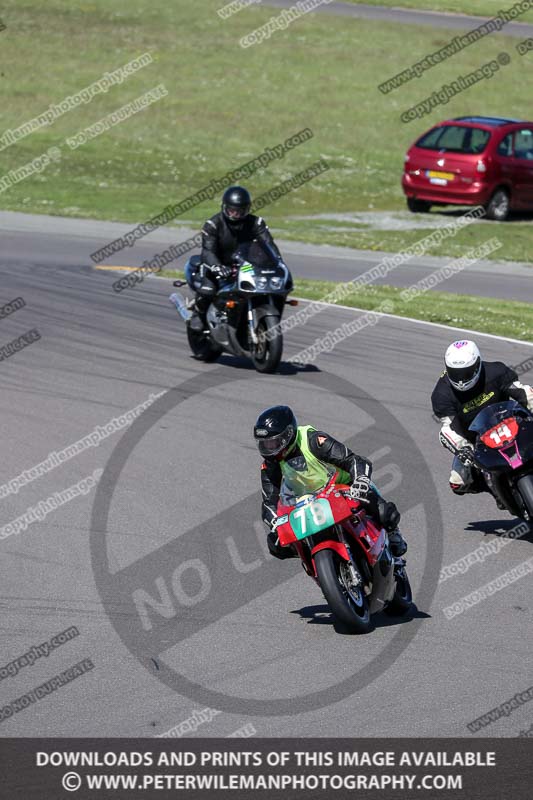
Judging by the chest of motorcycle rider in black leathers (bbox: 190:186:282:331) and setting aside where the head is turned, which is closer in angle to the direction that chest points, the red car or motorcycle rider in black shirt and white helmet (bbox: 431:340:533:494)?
the motorcycle rider in black shirt and white helmet

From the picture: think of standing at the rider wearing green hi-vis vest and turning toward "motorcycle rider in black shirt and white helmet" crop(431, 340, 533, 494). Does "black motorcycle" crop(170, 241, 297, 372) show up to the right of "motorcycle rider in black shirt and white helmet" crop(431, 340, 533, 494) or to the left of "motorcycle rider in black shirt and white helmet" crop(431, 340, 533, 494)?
left

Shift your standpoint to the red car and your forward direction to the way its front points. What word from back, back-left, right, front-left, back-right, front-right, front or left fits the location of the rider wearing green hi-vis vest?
back-right

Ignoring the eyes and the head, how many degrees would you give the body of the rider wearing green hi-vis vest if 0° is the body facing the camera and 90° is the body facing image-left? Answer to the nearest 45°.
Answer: approximately 45°

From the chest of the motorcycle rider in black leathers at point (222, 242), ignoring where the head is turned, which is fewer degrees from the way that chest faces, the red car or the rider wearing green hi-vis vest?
the rider wearing green hi-vis vest

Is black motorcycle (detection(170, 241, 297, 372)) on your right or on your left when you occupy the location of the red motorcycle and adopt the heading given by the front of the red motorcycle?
on your right

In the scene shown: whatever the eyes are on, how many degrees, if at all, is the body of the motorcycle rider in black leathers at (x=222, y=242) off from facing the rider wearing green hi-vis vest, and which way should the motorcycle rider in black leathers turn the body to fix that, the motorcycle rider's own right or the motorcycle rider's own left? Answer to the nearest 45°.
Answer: approximately 45° to the motorcycle rider's own right

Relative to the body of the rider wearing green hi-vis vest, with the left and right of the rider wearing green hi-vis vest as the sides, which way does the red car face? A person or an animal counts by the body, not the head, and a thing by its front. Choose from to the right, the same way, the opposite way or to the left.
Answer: the opposite way

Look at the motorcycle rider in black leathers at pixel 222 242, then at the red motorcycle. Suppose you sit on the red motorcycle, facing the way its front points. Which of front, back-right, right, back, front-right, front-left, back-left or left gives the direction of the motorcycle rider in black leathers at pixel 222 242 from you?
back-right

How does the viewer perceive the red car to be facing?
facing away from the viewer and to the right of the viewer

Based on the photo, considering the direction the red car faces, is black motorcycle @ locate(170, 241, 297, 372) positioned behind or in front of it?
behind

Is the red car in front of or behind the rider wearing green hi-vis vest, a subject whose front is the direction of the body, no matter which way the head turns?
behind

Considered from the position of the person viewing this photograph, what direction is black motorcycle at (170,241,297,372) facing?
facing the viewer and to the right of the viewer
